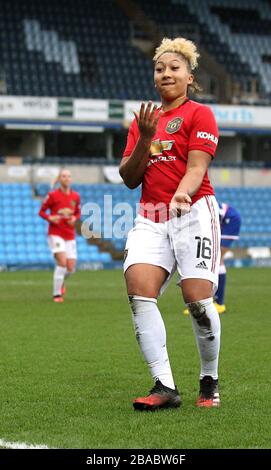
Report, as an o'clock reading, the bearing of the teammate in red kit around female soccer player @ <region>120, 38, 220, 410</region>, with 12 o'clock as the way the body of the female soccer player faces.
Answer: The teammate in red kit is roughly at 4 o'clock from the female soccer player.

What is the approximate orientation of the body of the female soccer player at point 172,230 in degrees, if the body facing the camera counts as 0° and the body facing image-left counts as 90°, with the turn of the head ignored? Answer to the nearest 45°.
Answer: approximately 45°
